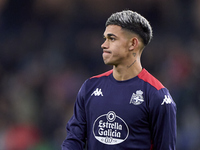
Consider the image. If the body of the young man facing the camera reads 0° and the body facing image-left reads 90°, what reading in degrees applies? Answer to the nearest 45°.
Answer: approximately 45°
